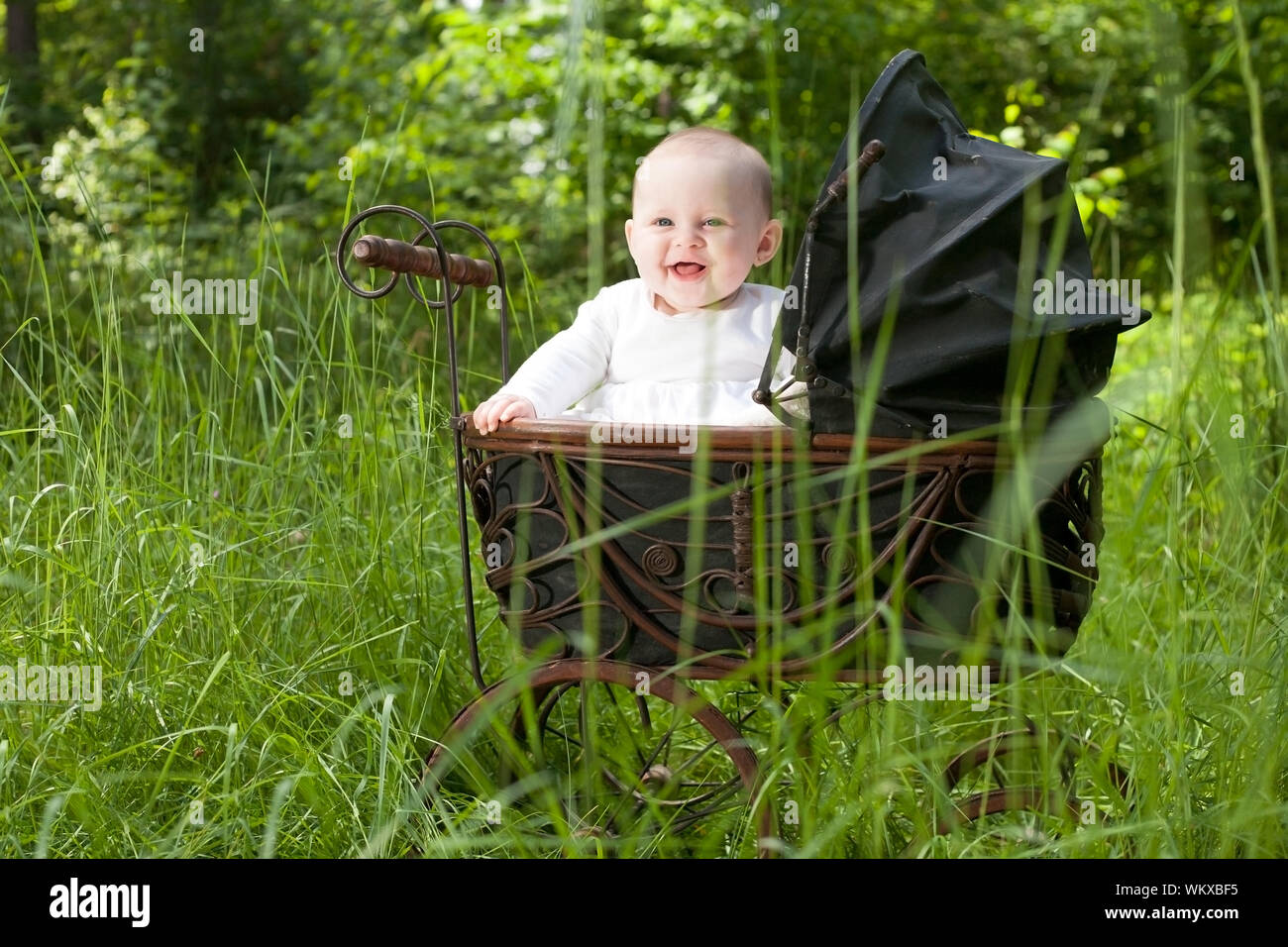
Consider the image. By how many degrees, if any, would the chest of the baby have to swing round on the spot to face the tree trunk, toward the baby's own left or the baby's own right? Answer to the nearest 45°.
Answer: approximately 135° to the baby's own right

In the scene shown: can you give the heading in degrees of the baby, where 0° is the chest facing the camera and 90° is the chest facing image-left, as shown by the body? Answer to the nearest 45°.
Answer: approximately 0°

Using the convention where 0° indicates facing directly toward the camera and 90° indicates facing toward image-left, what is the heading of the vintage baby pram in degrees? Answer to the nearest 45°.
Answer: approximately 270°
